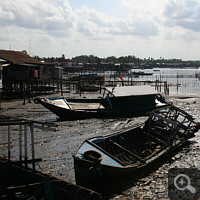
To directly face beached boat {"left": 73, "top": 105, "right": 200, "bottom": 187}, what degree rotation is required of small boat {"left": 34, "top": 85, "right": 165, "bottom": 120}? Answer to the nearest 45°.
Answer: approximately 90° to its left

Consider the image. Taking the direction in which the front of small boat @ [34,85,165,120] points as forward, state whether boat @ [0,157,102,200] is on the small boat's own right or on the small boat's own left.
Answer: on the small boat's own left

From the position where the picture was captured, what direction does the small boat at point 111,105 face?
facing to the left of the viewer

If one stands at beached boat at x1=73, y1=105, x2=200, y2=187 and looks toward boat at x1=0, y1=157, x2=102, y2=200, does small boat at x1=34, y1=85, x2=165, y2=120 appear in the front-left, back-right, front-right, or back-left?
back-right
